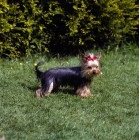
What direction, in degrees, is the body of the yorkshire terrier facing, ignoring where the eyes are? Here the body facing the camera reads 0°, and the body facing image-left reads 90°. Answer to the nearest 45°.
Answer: approximately 270°
